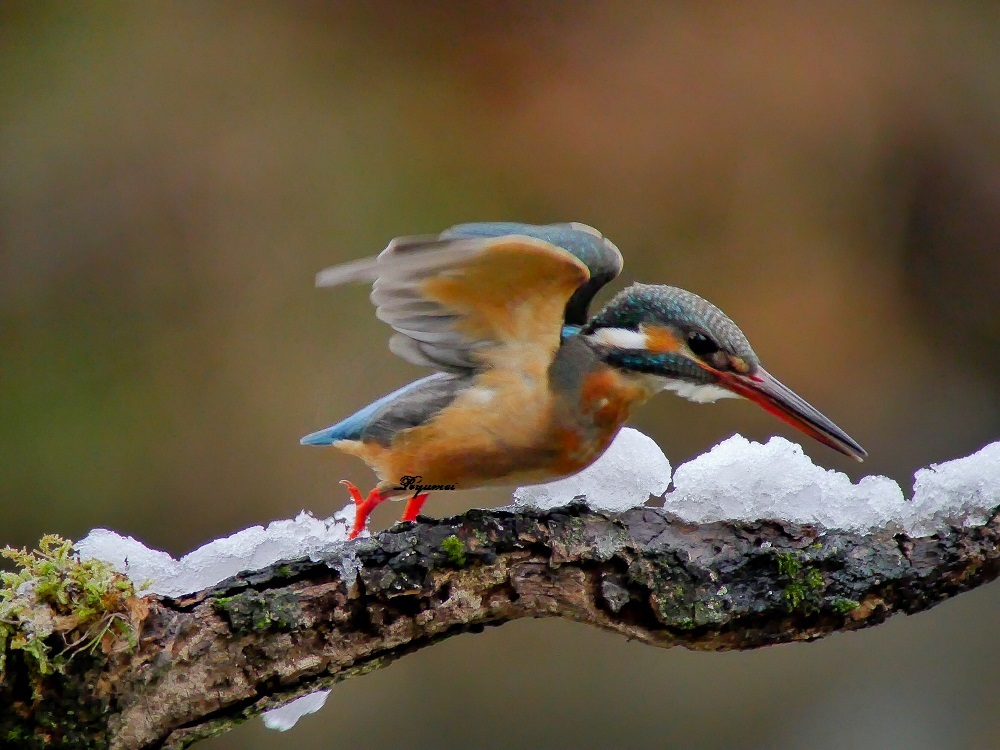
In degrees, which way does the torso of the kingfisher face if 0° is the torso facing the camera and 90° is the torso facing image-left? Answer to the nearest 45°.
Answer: approximately 270°

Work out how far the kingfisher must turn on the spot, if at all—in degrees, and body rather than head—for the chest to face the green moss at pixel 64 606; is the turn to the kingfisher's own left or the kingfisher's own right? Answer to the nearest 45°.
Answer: approximately 135° to the kingfisher's own right
